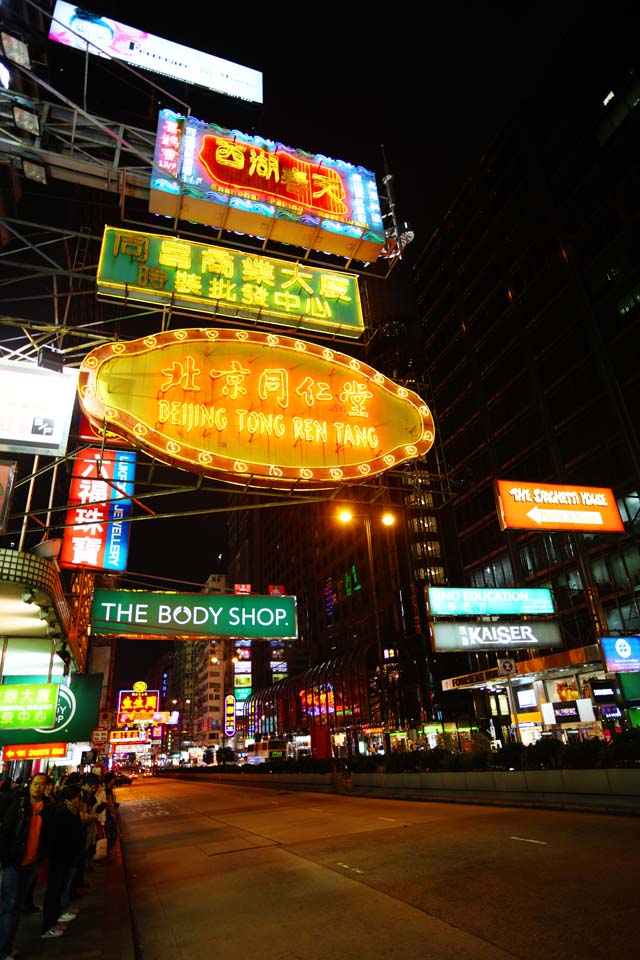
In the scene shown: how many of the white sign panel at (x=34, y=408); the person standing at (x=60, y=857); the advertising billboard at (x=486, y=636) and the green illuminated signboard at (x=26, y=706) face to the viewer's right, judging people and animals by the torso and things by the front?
1

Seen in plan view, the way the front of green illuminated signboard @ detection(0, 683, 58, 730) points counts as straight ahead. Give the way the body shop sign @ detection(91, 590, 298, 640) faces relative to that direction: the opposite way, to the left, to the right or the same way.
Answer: the same way

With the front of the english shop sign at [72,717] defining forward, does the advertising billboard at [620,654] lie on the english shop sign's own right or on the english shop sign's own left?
on the english shop sign's own left

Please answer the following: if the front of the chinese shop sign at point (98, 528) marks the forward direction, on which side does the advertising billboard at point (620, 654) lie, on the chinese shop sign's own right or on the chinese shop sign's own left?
on the chinese shop sign's own left

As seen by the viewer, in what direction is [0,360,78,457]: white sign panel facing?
toward the camera

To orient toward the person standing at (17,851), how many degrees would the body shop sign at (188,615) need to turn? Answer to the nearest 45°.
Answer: approximately 45° to its right

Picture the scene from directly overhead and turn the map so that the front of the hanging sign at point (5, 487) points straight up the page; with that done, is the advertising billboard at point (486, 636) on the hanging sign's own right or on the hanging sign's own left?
on the hanging sign's own left

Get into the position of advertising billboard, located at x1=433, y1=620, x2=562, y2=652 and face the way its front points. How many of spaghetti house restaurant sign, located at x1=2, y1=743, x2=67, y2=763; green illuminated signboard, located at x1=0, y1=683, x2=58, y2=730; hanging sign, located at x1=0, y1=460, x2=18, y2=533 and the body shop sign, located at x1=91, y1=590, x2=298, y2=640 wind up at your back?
0

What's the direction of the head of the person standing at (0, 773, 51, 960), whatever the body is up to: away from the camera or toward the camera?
toward the camera

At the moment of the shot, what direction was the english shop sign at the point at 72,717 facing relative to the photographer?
facing the viewer

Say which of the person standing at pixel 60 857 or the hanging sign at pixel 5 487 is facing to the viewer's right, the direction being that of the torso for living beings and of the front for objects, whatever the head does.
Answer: the person standing

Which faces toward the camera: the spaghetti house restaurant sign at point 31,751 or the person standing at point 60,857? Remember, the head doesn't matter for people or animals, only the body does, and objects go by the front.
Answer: the spaghetti house restaurant sign

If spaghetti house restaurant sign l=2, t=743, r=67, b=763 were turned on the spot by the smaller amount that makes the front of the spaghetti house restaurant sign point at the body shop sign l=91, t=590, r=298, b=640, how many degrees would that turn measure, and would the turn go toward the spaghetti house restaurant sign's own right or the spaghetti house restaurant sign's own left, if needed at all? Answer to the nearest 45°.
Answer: approximately 45° to the spaghetti house restaurant sign's own left

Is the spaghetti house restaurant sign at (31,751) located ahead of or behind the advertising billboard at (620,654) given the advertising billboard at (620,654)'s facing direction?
ahead

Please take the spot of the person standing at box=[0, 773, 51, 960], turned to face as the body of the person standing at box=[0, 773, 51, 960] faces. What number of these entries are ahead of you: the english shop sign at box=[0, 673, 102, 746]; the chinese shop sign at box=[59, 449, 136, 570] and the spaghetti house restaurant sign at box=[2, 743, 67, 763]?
0
